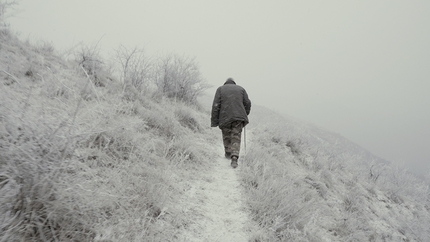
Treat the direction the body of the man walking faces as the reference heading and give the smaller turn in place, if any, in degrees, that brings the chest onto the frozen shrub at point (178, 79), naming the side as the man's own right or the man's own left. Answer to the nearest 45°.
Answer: approximately 45° to the man's own left

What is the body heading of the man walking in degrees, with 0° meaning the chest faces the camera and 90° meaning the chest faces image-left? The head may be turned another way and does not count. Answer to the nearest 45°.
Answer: approximately 180°
